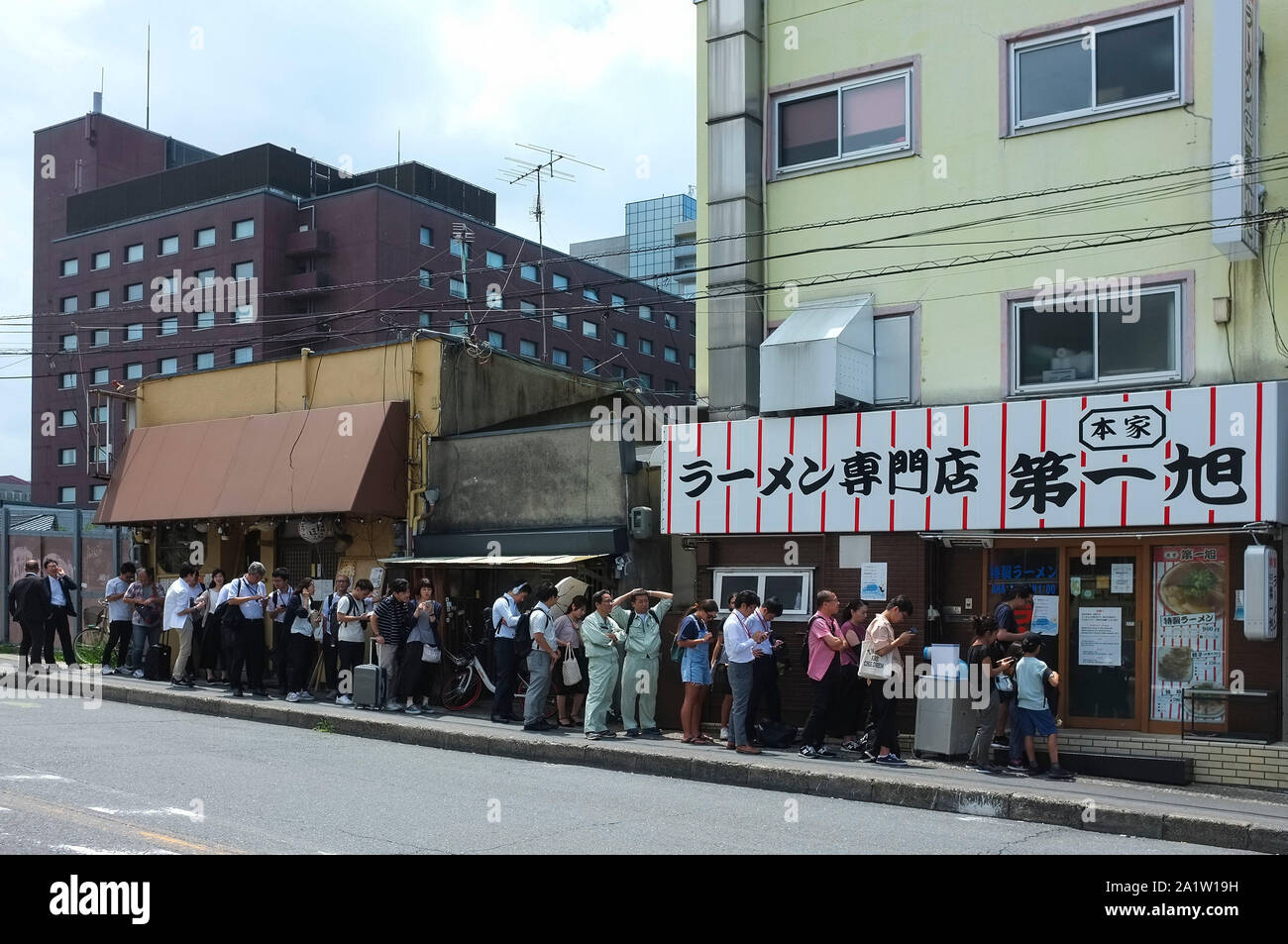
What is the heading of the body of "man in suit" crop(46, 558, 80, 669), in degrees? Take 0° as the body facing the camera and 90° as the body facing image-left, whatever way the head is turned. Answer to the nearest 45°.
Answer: approximately 45°

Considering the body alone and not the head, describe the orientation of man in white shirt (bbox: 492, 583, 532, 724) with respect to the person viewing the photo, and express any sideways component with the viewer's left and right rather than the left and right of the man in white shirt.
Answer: facing to the right of the viewer

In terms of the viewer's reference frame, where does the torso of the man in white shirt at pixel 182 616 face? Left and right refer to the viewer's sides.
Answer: facing to the right of the viewer

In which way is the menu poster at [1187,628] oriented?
toward the camera

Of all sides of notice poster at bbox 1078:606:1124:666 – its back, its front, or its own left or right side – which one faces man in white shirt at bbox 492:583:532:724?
right

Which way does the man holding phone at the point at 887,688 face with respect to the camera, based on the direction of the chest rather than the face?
to the viewer's right

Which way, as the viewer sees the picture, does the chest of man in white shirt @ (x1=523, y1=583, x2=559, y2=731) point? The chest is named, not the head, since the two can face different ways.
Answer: to the viewer's right

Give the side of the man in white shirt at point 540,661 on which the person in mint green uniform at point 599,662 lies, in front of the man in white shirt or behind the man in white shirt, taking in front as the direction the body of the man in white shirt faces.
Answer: in front
